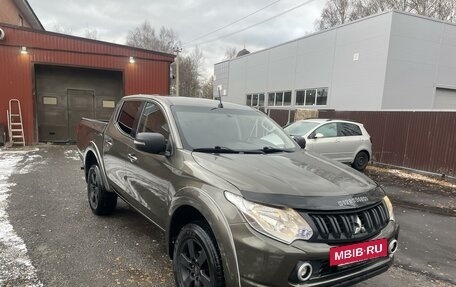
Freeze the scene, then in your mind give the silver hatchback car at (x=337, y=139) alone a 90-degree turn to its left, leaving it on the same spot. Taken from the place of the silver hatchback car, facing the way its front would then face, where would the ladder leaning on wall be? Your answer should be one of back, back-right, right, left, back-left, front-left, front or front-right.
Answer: back-right

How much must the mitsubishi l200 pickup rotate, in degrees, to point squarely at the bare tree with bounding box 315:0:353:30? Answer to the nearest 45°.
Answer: approximately 135° to its left

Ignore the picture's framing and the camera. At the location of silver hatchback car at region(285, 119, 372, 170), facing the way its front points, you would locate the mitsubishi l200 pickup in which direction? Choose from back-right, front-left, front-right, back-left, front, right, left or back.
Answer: front-left

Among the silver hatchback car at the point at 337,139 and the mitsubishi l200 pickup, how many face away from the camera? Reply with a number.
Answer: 0

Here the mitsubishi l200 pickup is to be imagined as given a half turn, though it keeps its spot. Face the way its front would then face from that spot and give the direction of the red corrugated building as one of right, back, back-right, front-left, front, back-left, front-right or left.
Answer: front

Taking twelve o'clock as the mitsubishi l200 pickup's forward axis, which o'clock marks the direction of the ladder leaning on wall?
The ladder leaning on wall is roughly at 6 o'clock from the mitsubishi l200 pickup.

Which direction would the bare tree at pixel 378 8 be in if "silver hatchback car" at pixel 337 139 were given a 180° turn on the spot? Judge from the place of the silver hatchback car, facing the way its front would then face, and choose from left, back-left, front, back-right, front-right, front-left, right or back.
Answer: front-left

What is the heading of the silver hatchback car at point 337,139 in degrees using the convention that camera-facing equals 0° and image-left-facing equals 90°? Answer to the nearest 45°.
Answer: approximately 45°

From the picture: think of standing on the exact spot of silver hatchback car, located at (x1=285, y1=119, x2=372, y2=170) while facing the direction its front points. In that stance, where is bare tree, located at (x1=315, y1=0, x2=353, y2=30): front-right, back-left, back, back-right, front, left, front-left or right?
back-right

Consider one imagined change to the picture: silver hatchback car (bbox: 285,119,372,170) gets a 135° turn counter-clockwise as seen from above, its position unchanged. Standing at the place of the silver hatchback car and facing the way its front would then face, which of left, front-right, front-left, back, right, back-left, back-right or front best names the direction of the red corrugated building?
back
